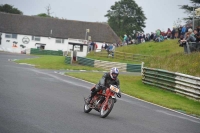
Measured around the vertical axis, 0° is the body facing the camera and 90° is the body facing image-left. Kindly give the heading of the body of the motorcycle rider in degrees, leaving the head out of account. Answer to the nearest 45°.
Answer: approximately 315°

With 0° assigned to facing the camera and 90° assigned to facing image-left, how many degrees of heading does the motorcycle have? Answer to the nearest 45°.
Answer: approximately 315°

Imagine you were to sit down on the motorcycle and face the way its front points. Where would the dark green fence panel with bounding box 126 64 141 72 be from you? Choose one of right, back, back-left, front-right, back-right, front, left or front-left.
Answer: back-left

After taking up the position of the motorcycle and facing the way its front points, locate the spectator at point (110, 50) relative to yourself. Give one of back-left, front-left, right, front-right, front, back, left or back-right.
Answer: back-left

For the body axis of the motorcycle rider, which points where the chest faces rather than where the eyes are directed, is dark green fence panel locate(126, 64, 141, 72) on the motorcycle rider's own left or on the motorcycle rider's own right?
on the motorcycle rider's own left

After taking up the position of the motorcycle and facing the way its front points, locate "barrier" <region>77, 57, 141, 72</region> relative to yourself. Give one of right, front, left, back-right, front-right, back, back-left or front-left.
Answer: back-left

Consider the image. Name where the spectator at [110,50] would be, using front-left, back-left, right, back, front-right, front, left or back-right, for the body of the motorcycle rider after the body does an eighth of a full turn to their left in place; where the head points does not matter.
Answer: left

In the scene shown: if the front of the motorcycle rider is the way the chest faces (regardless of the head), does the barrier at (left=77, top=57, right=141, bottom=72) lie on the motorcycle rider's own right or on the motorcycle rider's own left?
on the motorcycle rider's own left
